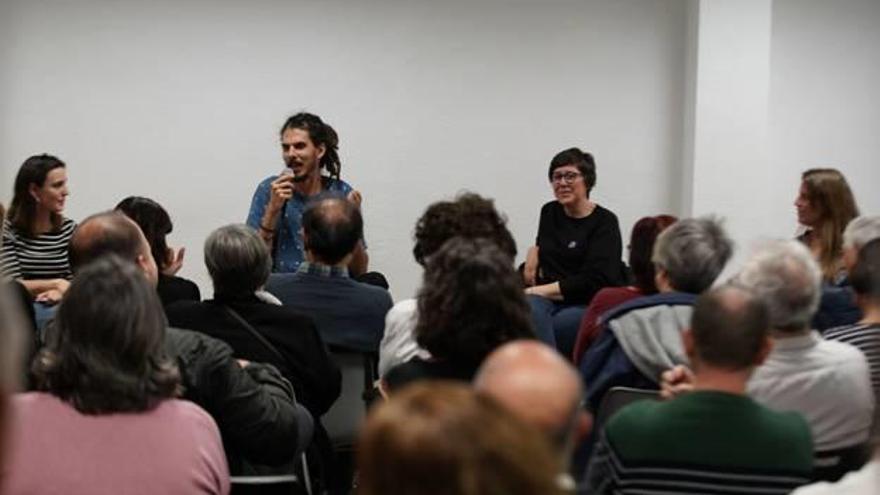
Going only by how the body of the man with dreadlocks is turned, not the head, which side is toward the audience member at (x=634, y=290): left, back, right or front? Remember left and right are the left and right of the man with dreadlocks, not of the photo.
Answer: left

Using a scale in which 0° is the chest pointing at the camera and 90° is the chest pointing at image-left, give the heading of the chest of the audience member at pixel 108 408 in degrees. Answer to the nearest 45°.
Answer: approximately 180°

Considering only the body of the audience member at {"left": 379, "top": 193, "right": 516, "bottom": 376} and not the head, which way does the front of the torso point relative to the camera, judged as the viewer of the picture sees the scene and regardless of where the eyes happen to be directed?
away from the camera

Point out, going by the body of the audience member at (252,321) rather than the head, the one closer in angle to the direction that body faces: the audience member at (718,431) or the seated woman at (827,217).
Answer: the seated woman

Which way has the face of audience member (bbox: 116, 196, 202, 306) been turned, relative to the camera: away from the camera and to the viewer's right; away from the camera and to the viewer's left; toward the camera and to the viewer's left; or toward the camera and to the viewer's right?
away from the camera and to the viewer's right

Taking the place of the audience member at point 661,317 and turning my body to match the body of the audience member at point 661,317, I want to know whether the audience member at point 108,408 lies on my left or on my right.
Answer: on my left

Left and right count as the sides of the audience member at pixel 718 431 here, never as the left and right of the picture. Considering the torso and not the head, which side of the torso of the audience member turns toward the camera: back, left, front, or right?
back

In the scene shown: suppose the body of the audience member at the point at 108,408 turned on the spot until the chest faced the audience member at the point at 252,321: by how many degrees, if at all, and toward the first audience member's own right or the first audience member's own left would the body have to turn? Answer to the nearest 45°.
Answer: approximately 45° to the first audience member's own right

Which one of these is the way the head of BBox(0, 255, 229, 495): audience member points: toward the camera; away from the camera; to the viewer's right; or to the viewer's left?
away from the camera

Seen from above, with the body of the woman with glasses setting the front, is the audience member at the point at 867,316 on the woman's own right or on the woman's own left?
on the woman's own left

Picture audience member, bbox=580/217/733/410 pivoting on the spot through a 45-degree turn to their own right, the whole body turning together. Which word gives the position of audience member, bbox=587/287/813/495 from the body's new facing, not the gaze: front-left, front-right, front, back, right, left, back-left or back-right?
back

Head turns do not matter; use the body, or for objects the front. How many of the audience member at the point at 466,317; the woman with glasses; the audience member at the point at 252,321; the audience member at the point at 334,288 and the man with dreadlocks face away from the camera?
3

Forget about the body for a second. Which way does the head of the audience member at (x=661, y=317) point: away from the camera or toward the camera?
away from the camera

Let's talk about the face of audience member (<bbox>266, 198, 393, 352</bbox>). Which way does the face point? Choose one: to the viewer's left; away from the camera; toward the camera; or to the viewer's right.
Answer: away from the camera

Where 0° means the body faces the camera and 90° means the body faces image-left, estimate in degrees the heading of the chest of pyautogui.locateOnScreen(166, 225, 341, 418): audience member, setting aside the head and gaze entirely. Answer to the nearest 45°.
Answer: approximately 180°
